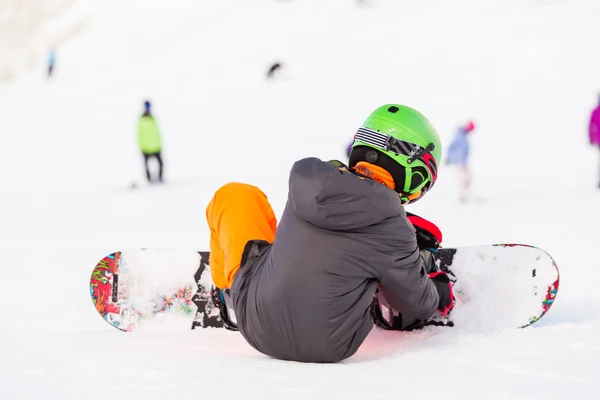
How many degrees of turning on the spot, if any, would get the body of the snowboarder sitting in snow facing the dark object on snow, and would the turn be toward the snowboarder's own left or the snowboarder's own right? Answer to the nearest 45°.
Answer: approximately 45° to the snowboarder's own left

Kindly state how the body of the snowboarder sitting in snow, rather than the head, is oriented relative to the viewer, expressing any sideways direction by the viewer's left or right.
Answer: facing away from the viewer and to the right of the viewer
